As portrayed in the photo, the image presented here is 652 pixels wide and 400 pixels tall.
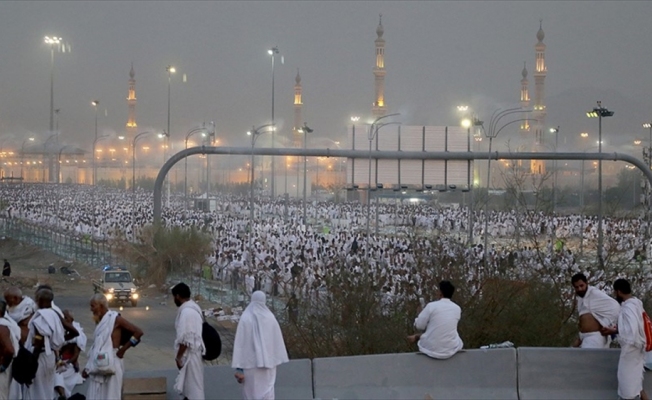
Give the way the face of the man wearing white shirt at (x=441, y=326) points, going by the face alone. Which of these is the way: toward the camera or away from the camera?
away from the camera

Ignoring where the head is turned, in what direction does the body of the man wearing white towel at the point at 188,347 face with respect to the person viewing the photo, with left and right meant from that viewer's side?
facing to the left of the viewer

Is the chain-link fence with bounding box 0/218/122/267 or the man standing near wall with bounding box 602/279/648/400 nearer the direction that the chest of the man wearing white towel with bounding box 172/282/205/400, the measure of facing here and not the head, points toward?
the chain-link fence

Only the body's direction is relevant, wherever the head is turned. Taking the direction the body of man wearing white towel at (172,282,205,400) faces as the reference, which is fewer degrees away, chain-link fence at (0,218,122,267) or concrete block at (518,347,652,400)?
the chain-link fence

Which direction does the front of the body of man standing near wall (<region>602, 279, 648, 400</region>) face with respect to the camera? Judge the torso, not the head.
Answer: to the viewer's left

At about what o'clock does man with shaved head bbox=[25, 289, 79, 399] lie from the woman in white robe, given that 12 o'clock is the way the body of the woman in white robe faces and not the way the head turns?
The man with shaved head is roughly at 9 o'clock from the woman in white robe.

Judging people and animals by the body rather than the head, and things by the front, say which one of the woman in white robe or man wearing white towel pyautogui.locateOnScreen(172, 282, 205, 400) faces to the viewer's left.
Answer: the man wearing white towel

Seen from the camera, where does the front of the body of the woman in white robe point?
away from the camera

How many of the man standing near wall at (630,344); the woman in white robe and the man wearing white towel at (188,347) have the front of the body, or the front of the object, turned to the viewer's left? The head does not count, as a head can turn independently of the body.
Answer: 2

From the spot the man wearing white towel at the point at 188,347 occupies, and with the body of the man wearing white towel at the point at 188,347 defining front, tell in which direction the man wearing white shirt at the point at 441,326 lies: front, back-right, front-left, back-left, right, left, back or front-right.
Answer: back

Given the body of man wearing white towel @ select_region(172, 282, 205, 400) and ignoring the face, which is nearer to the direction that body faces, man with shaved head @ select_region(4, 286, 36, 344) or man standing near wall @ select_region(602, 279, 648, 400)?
the man with shaved head

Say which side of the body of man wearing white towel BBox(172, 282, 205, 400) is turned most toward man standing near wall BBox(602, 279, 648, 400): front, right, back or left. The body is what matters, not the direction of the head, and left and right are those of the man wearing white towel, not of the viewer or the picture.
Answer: back
